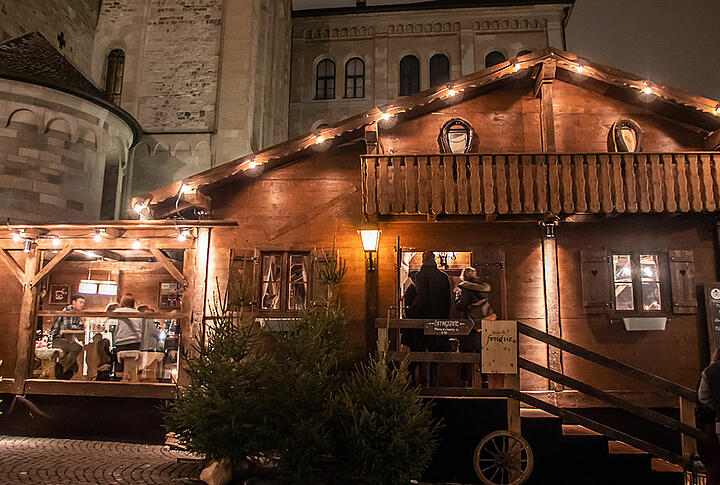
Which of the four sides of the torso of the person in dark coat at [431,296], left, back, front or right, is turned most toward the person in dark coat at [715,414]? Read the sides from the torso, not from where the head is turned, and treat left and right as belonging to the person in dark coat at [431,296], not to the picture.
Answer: right

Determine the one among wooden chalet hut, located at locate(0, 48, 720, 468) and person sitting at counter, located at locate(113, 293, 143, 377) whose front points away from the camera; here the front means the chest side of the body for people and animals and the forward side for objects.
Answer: the person sitting at counter

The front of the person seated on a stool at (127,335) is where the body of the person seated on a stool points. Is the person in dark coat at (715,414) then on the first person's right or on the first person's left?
on the first person's right

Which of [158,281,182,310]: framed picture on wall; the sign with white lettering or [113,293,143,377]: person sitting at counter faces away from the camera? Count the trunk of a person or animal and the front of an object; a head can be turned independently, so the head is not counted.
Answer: the person sitting at counter

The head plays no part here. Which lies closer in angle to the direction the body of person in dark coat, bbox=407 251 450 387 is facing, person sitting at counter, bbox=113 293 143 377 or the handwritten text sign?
the person sitting at counter

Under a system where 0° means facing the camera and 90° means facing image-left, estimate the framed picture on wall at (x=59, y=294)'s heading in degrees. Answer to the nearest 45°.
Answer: approximately 0°

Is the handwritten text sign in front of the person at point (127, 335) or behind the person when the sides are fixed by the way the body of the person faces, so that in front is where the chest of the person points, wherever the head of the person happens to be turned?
behind

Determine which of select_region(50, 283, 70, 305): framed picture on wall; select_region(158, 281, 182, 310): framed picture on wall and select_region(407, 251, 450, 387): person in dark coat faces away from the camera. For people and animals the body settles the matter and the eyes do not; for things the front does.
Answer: the person in dark coat

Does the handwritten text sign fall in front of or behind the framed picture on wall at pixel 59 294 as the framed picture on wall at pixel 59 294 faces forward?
in front

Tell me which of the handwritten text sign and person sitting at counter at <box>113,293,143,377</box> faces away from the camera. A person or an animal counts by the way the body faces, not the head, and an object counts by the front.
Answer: the person sitting at counter

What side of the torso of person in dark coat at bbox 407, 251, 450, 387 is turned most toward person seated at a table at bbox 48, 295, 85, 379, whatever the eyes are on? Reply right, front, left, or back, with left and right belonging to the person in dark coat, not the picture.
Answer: left

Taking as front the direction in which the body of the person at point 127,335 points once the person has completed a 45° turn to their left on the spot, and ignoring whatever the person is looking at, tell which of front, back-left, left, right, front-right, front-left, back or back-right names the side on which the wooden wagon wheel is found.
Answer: back

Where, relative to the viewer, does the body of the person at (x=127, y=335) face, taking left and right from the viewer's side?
facing away from the viewer
